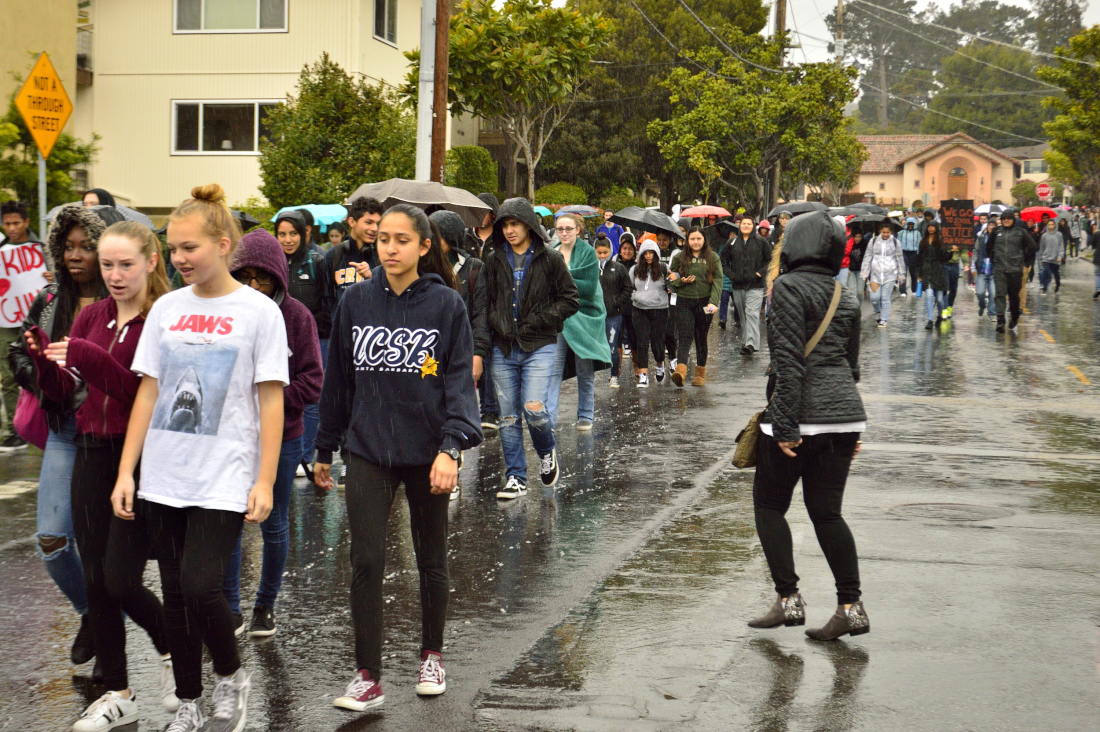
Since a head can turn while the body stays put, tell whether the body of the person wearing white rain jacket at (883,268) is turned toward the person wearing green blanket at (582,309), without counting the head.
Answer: yes

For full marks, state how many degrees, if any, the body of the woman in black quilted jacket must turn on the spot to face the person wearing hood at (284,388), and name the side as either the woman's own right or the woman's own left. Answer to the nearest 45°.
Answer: approximately 45° to the woman's own left

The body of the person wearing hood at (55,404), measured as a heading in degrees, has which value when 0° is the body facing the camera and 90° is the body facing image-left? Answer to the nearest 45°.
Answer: approximately 0°

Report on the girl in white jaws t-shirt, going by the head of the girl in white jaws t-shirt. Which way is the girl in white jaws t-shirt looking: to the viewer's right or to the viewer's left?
to the viewer's left

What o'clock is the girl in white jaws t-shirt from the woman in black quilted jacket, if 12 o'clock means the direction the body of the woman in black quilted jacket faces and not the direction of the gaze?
The girl in white jaws t-shirt is roughly at 9 o'clock from the woman in black quilted jacket.

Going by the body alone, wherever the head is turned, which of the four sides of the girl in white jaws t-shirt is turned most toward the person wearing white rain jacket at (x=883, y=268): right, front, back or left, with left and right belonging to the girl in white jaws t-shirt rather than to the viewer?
back

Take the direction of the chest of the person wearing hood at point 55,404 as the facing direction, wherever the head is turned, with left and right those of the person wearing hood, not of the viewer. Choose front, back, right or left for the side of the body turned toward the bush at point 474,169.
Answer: back

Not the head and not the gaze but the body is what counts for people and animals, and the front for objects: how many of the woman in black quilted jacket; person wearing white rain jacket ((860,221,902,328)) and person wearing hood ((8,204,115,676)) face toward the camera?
2

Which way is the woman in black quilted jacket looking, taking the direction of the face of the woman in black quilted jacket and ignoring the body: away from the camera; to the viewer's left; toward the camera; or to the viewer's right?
away from the camera
